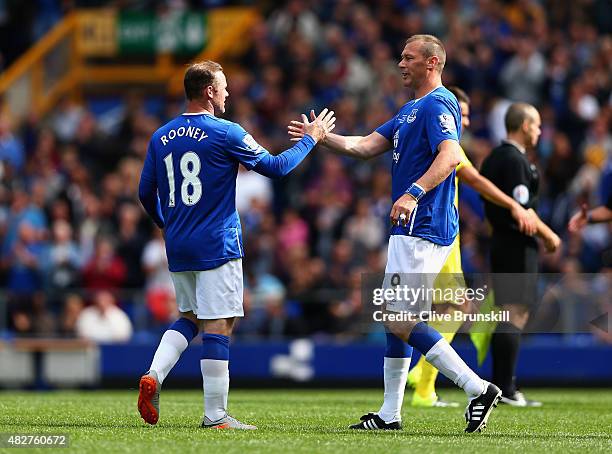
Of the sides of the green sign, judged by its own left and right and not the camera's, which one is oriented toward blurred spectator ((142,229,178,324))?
front

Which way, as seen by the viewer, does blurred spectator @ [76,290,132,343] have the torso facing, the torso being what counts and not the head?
toward the camera

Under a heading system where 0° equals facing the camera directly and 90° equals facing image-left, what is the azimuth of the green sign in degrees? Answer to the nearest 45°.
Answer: approximately 0°

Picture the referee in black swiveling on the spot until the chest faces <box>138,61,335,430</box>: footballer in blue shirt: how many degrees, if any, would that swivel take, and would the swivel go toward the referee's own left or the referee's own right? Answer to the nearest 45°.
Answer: approximately 135° to the referee's own right

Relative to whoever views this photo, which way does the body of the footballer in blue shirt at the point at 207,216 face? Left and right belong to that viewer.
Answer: facing away from the viewer and to the right of the viewer

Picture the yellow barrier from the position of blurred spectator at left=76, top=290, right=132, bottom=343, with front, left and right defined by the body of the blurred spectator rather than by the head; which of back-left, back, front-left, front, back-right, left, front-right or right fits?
back

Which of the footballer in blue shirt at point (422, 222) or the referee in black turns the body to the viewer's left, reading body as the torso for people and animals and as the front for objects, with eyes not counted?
the footballer in blue shirt

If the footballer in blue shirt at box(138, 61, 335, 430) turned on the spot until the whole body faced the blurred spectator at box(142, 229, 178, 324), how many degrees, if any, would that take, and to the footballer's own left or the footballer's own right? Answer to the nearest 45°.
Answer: approximately 45° to the footballer's own left

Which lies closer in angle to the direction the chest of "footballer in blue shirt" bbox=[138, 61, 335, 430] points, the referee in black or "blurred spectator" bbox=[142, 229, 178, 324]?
the referee in black

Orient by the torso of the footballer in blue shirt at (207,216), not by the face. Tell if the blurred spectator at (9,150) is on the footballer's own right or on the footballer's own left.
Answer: on the footballer's own left
